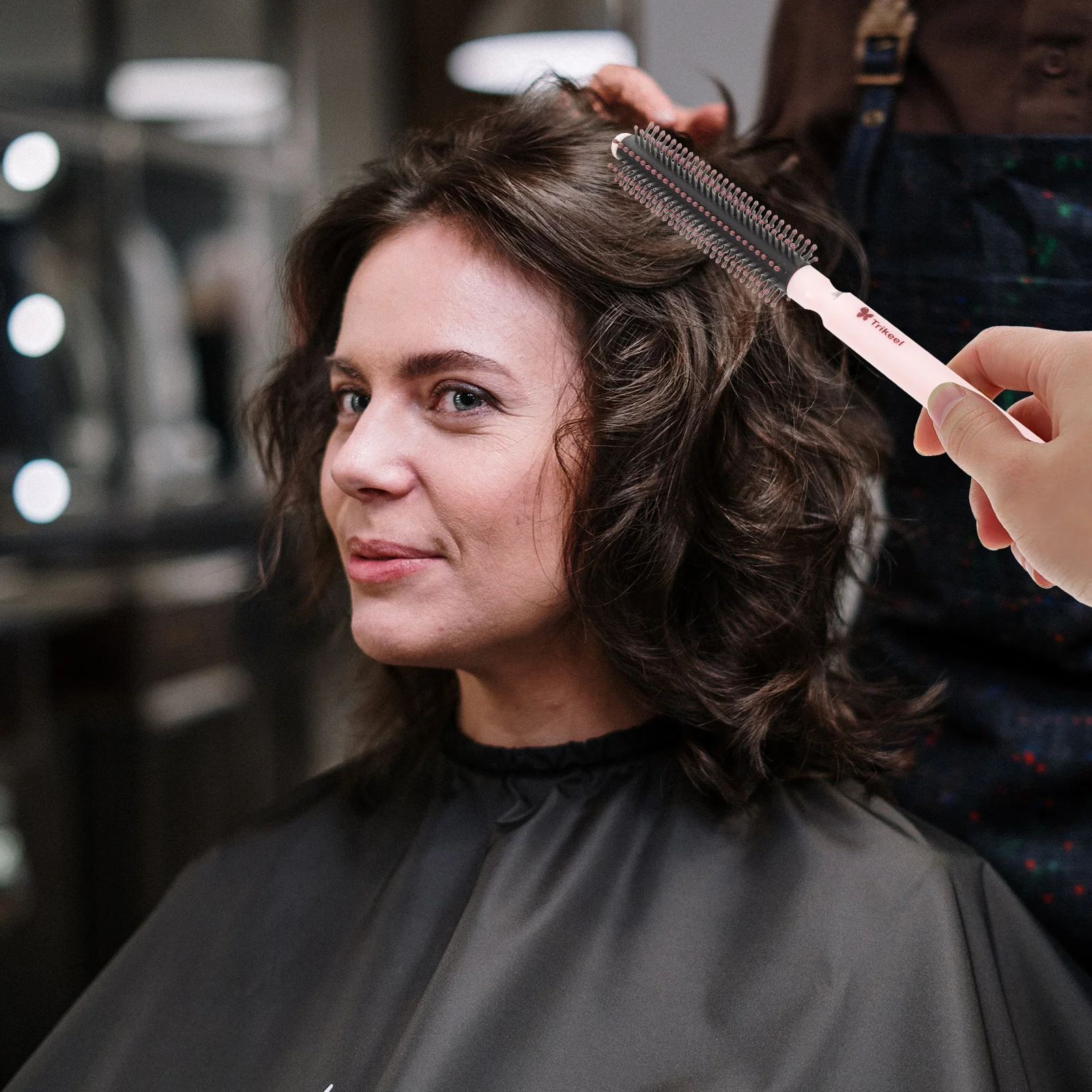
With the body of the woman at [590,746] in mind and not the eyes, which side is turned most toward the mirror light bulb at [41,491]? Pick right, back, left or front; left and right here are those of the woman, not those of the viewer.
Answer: right

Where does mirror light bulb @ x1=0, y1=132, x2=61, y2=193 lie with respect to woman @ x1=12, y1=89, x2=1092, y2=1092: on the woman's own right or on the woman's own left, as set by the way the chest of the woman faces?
on the woman's own right

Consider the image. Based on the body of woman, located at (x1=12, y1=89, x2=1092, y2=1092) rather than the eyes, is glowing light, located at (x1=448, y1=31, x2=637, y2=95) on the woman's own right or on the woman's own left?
on the woman's own right

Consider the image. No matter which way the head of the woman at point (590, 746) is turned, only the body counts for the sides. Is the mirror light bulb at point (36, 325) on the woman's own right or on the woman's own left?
on the woman's own right

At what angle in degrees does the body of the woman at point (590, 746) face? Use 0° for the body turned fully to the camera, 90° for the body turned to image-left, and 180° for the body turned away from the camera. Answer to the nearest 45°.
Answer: approximately 45°
